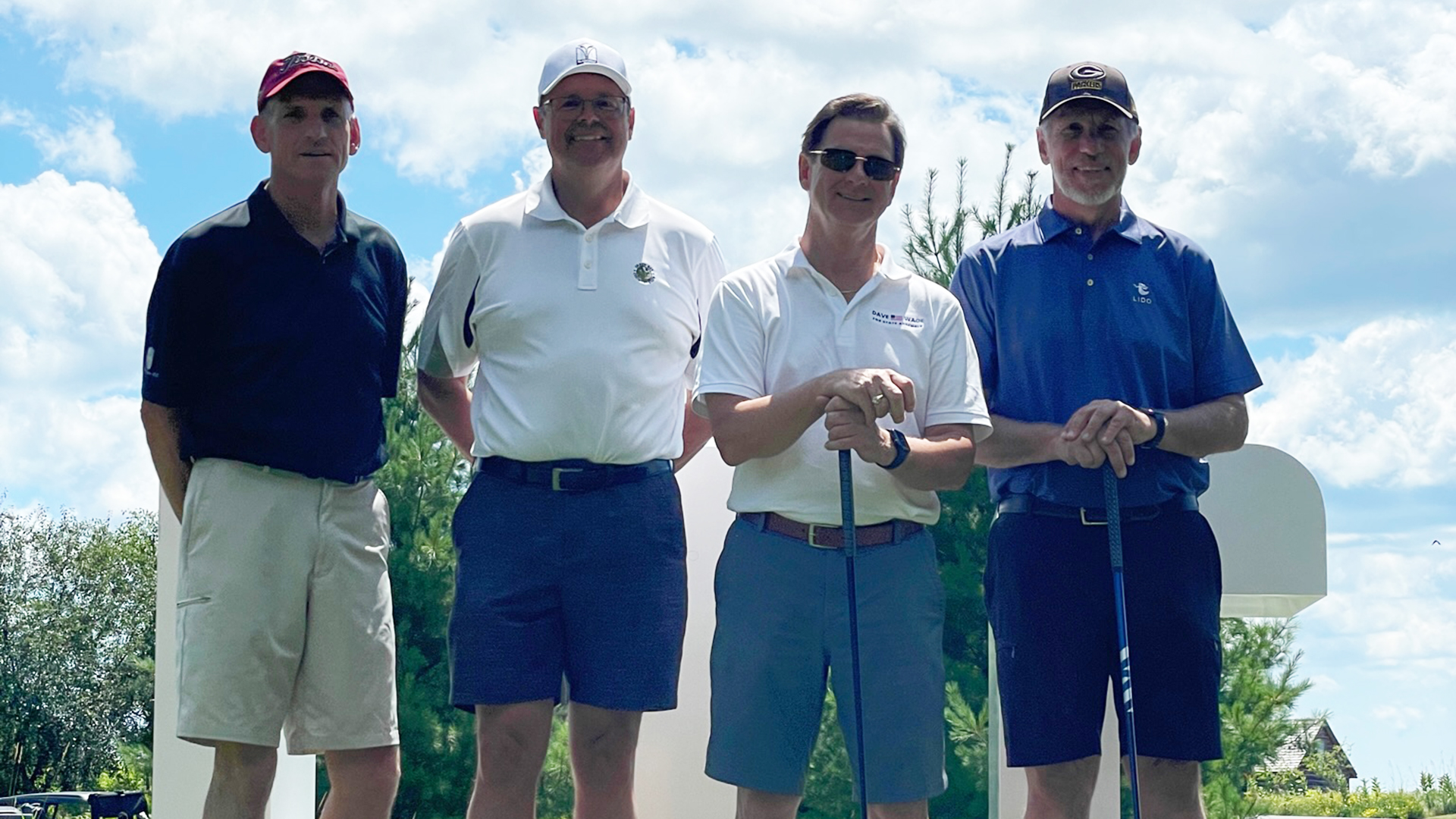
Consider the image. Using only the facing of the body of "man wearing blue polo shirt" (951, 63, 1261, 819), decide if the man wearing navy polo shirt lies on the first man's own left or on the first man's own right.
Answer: on the first man's own right

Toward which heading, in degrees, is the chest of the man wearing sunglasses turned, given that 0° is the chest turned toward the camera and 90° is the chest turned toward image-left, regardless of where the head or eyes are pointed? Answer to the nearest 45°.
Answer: approximately 0°

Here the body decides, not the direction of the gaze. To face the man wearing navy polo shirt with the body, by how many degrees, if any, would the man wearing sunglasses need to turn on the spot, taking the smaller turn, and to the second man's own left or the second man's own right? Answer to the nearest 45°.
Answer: approximately 90° to the second man's own right

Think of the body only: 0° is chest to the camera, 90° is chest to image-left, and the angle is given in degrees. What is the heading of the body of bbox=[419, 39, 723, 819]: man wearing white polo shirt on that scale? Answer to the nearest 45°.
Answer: approximately 0°

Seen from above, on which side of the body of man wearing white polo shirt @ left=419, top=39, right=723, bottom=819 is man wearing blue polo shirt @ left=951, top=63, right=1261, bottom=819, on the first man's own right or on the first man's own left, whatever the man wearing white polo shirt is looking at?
on the first man's own left
